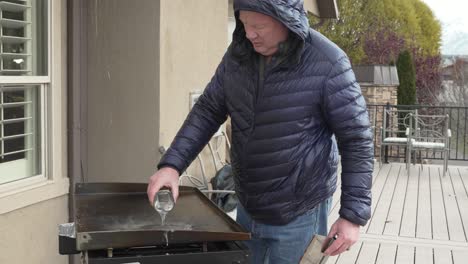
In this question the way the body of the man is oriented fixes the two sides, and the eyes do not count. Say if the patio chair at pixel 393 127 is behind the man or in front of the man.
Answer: behind

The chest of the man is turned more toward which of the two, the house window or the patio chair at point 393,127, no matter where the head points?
the house window

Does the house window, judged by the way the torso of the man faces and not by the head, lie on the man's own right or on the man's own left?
on the man's own right

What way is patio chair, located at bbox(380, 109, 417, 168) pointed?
toward the camera

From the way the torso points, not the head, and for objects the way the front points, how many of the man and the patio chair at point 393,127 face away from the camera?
0

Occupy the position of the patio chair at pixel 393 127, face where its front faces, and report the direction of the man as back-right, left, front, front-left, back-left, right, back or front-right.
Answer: front

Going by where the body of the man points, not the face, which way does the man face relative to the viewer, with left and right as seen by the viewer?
facing the viewer and to the left of the viewer

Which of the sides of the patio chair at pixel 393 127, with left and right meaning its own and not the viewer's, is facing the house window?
front

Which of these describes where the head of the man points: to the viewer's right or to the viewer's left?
to the viewer's left
